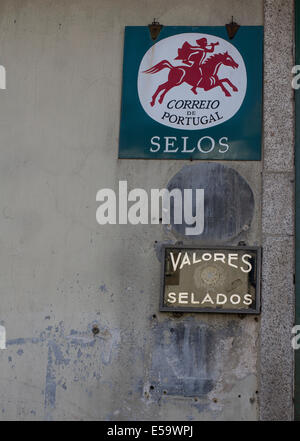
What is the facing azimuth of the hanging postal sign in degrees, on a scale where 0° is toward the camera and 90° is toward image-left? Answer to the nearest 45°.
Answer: approximately 0°
